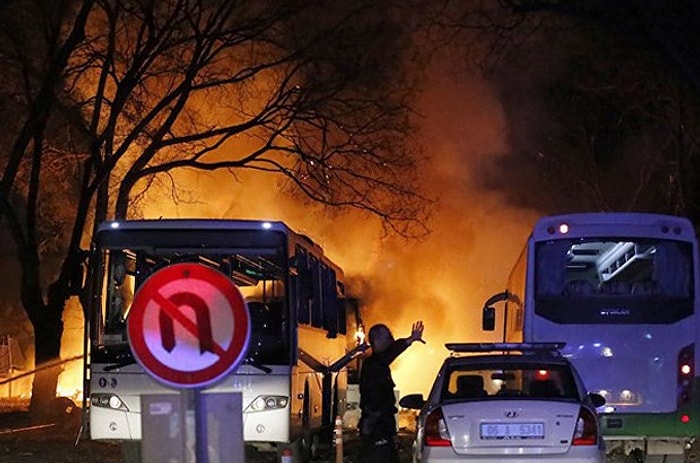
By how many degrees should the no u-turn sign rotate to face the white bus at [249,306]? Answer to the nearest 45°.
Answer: approximately 180°

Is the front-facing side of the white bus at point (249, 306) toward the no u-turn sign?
yes

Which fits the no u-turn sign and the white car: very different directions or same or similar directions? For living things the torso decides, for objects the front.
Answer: very different directions

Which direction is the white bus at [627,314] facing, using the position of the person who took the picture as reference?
facing away from the viewer

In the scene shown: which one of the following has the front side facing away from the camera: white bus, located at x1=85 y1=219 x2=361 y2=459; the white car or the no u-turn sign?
the white car

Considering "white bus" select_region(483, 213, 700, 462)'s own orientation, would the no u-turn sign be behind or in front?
behind

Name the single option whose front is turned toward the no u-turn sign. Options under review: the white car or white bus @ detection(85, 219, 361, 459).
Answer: the white bus

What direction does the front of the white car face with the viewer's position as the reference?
facing away from the viewer

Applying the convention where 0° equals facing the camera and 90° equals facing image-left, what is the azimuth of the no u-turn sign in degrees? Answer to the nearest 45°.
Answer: approximately 0°

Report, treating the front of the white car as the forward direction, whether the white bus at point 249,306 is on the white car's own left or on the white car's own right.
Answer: on the white car's own left
